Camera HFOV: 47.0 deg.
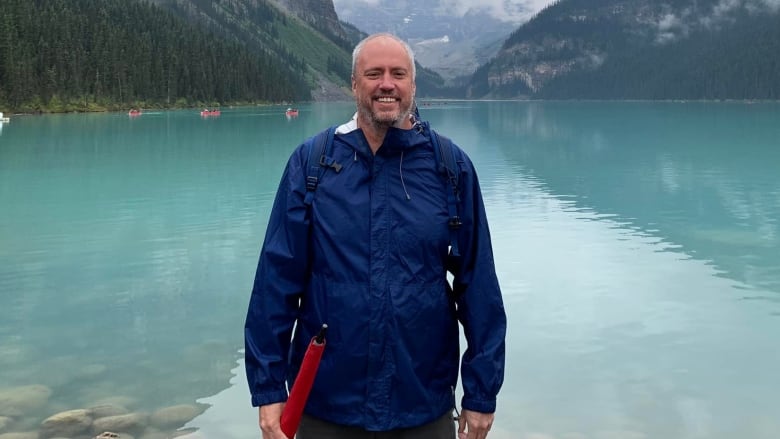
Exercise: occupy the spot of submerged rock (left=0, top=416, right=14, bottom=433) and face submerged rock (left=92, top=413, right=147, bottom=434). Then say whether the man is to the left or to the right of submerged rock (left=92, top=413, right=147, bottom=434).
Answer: right

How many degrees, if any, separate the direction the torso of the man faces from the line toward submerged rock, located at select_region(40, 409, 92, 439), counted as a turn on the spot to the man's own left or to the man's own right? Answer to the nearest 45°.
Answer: approximately 135° to the man's own right

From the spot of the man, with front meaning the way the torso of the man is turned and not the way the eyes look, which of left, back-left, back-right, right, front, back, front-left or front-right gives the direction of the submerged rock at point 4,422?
back-right

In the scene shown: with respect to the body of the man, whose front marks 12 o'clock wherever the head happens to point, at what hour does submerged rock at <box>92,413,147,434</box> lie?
The submerged rock is roughly at 5 o'clock from the man.

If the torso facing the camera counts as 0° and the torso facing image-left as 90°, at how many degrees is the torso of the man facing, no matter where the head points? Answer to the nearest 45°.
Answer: approximately 0°
